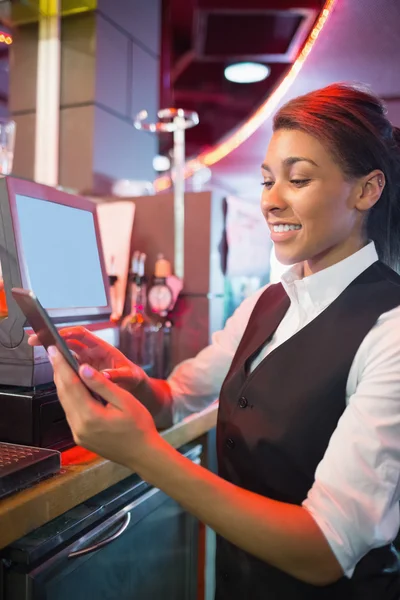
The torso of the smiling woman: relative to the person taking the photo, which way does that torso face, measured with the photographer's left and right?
facing the viewer and to the left of the viewer

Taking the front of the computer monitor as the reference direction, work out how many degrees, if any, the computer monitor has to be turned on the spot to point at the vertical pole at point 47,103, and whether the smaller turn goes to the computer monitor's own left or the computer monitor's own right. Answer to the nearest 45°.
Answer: approximately 135° to the computer monitor's own left

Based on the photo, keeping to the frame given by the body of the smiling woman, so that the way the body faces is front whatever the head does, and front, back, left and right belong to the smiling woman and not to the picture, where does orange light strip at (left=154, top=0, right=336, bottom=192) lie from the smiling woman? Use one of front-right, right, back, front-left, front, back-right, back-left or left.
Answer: back-right

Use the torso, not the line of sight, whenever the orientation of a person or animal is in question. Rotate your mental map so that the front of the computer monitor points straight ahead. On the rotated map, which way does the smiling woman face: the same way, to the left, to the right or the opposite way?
to the right

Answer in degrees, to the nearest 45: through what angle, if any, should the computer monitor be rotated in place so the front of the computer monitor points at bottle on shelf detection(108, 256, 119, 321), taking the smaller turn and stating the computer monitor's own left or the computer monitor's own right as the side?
approximately 135° to the computer monitor's own left

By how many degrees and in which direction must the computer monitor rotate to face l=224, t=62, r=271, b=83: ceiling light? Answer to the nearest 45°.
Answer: approximately 90° to its left

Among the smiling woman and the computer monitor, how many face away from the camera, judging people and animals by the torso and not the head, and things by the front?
0

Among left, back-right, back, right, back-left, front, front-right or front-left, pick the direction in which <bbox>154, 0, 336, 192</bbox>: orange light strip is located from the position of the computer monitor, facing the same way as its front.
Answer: left

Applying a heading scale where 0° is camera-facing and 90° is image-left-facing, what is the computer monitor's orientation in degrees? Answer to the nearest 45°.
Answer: approximately 315°

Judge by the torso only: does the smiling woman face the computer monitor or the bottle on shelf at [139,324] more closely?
the computer monitor

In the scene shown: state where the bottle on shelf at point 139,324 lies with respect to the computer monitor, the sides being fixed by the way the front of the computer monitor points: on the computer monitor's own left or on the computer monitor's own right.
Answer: on the computer monitor's own left
